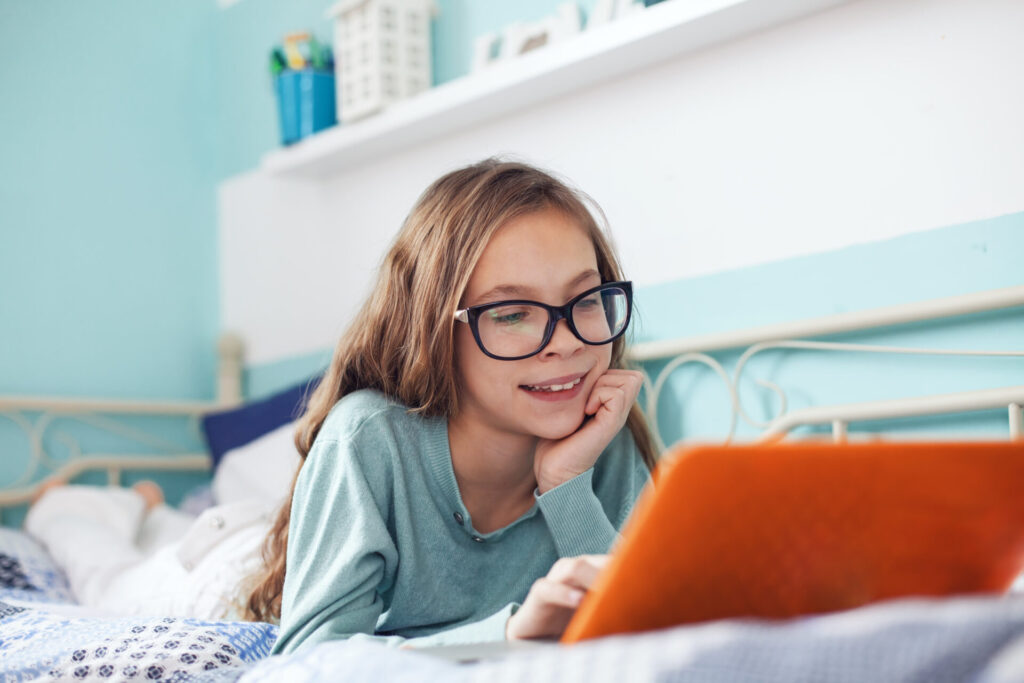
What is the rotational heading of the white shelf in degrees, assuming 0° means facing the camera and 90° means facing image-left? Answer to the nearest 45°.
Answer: approximately 45°

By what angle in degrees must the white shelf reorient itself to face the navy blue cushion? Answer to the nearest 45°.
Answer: approximately 90° to its right

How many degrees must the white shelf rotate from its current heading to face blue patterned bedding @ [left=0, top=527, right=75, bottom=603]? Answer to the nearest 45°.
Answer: approximately 45° to its right
